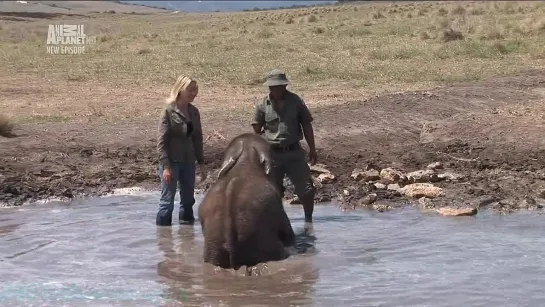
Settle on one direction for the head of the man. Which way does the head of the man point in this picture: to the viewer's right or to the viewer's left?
to the viewer's left

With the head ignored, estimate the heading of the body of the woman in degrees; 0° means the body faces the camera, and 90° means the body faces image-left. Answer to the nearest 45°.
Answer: approximately 315°

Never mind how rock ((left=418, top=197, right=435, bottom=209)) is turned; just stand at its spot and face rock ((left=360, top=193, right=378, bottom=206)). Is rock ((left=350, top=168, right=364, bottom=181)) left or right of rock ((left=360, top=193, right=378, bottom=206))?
right

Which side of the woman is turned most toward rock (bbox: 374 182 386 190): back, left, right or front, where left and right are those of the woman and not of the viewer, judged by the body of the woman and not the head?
left

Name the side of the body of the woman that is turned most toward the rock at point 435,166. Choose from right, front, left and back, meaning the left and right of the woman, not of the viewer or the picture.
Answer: left

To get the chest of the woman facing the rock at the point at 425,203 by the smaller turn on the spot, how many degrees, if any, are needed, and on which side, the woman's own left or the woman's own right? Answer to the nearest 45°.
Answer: approximately 45° to the woman's own left

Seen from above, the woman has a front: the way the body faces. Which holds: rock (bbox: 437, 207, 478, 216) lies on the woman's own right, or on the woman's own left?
on the woman's own left

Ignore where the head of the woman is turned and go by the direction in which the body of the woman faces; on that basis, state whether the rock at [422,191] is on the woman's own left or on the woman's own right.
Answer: on the woman's own left

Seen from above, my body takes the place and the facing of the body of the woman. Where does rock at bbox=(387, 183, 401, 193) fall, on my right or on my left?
on my left

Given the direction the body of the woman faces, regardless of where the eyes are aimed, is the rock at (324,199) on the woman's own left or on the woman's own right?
on the woman's own left

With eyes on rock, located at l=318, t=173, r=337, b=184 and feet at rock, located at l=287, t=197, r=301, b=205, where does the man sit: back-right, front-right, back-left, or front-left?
back-right

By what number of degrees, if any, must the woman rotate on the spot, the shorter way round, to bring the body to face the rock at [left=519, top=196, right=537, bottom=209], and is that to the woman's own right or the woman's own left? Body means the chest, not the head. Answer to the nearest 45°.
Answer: approximately 45° to the woman's own left

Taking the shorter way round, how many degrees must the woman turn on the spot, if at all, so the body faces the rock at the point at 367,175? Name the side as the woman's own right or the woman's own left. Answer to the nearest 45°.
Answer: approximately 90° to the woman's own left

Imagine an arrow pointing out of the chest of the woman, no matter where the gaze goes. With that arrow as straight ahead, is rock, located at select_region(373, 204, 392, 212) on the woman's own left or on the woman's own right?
on the woman's own left
